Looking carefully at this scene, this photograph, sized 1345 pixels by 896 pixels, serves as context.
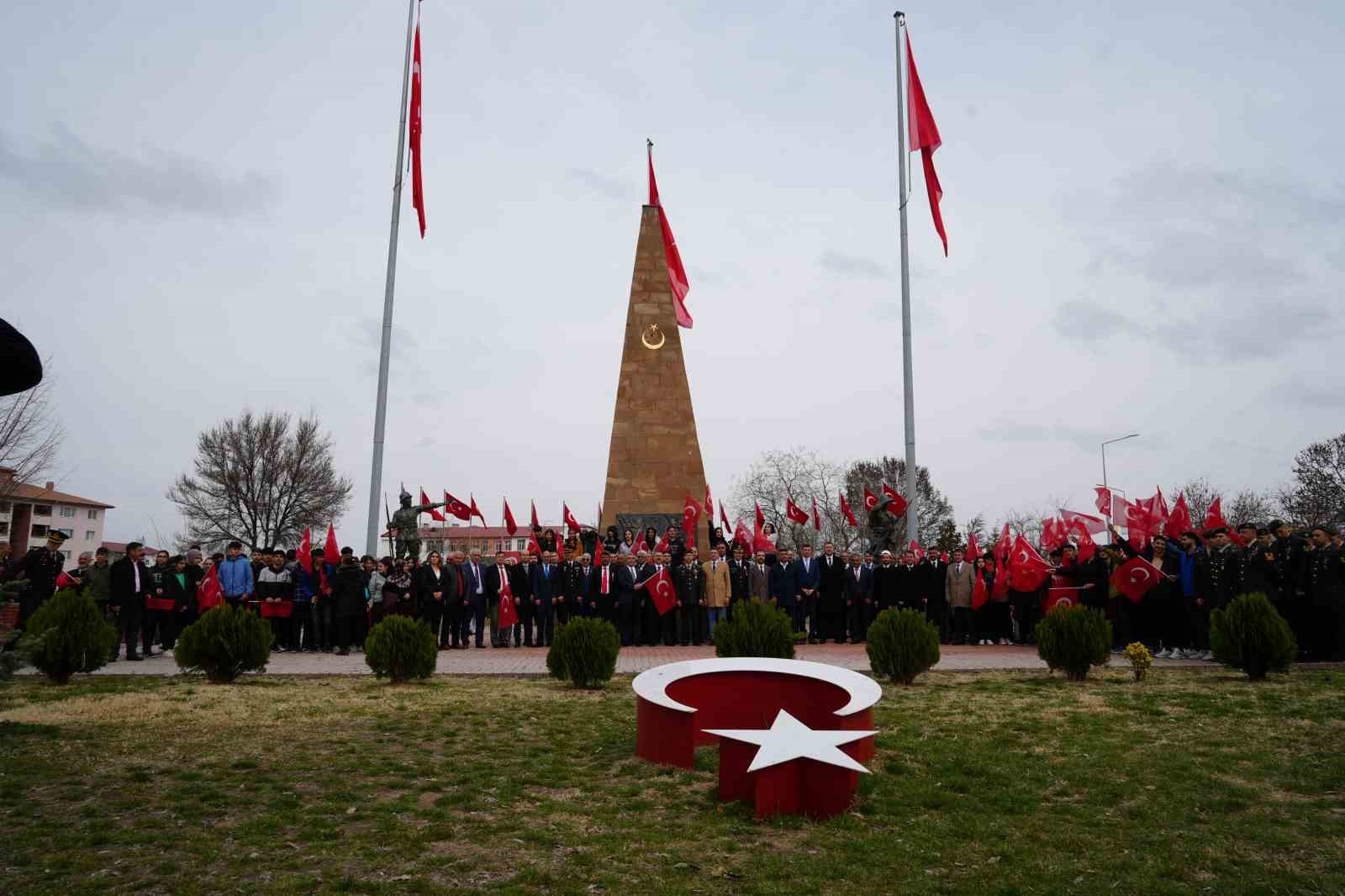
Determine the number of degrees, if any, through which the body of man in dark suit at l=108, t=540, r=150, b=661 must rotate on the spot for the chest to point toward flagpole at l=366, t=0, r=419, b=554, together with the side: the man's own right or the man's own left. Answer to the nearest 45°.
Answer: approximately 90° to the man's own left

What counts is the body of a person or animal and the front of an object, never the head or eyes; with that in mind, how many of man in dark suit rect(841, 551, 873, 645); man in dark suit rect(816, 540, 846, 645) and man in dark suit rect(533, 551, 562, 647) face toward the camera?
3

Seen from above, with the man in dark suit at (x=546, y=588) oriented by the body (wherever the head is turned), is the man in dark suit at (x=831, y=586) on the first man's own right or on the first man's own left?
on the first man's own left

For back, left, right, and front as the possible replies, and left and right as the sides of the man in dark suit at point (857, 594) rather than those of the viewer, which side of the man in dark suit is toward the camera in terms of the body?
front

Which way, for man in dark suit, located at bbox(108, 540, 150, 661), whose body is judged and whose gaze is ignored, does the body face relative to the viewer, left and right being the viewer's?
facing the viewer and to the right of the viewer

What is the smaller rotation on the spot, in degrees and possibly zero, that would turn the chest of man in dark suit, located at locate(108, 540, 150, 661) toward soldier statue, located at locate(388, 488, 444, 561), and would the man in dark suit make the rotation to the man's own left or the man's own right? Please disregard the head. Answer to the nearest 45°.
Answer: approximately 90° to the man's own left

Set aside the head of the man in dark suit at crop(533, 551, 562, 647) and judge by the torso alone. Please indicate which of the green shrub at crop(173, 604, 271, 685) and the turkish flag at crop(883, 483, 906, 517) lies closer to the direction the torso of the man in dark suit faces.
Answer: the green shrub

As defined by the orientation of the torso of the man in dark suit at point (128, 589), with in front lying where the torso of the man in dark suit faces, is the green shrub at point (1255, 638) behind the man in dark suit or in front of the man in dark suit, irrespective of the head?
in front

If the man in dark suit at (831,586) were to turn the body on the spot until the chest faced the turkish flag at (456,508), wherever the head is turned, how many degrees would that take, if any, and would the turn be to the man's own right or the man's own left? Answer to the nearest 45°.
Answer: approximately 90° to the man's own right

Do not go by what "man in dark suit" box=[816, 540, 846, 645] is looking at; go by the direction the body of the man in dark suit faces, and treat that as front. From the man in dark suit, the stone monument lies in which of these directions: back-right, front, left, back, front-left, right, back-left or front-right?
back-right

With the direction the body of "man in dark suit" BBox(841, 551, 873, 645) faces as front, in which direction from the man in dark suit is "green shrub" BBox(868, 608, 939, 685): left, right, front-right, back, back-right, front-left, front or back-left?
front

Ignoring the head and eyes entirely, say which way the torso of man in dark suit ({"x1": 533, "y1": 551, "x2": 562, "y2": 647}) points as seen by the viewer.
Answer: toward the camera
